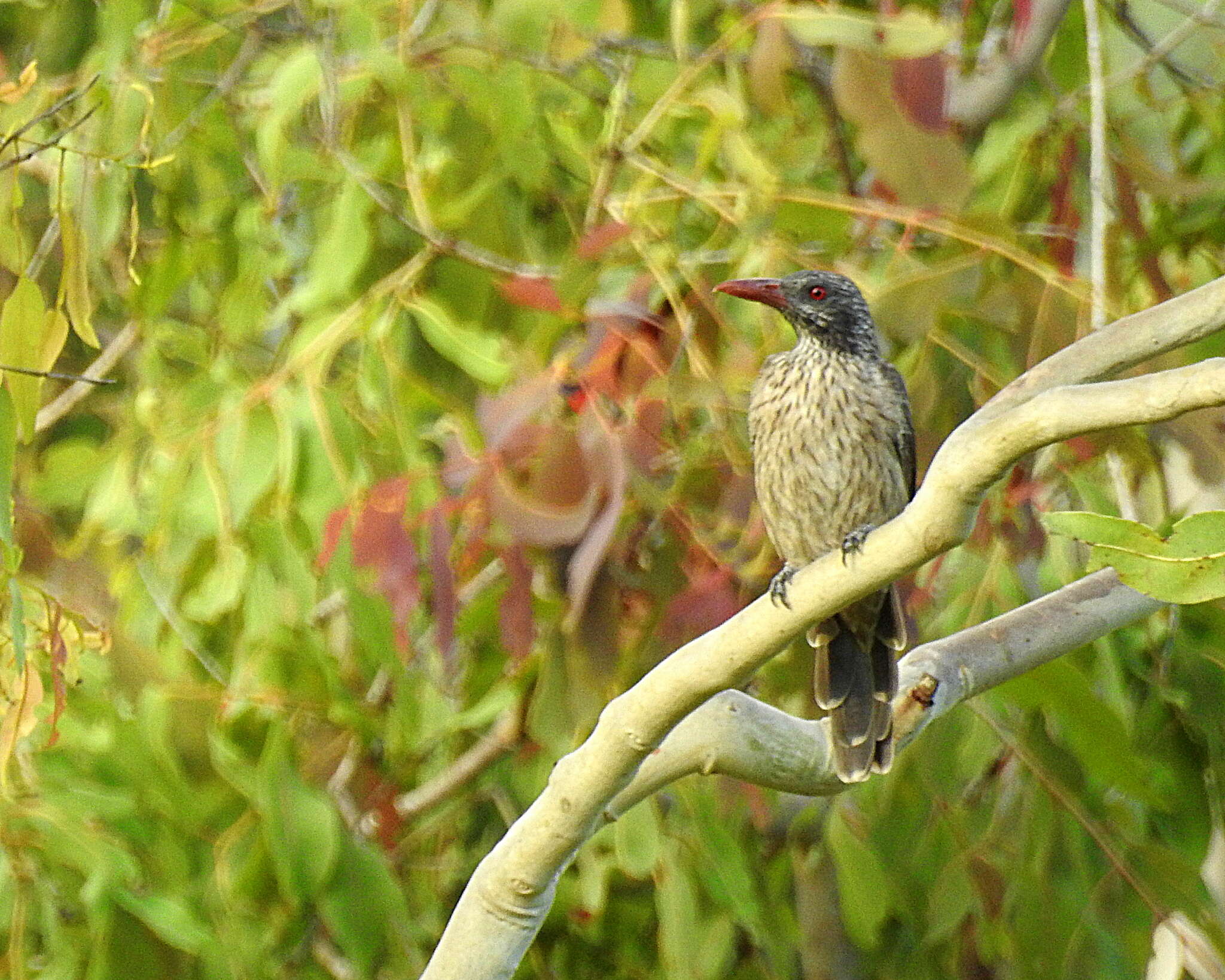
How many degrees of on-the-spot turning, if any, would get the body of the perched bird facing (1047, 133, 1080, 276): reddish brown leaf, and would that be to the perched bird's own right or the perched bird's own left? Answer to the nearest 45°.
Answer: approximately 180°

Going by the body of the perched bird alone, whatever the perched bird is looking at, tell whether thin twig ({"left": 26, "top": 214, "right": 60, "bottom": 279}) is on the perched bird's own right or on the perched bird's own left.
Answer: on the perched bird's own right

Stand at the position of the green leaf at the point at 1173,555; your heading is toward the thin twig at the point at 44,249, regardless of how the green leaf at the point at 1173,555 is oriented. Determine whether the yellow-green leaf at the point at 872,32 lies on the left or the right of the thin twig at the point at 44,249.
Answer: right

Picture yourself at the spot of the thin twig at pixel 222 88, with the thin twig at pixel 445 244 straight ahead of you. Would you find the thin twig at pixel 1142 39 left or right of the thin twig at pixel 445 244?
left
